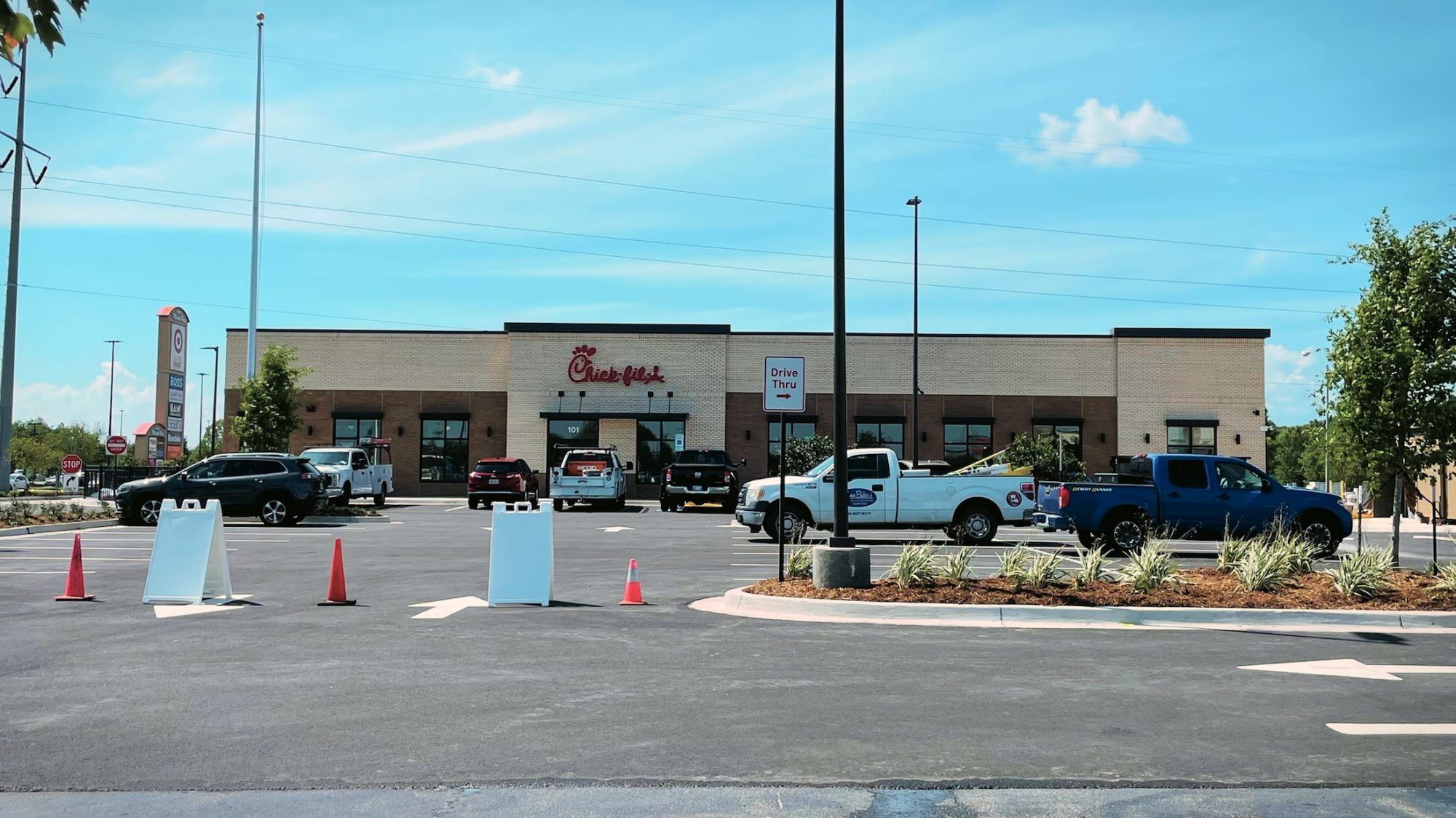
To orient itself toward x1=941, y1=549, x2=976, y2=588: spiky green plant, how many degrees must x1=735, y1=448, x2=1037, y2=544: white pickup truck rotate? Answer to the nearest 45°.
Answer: approximately 90° to its left

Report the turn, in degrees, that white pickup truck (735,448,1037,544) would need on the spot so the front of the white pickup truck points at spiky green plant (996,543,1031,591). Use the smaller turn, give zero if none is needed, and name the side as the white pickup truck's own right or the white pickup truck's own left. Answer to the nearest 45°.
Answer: approximately 90° to the white pickup truck's own left

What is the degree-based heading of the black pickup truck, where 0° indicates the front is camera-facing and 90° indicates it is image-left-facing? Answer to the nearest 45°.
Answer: approximately 180°

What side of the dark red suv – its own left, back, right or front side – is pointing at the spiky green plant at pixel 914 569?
back

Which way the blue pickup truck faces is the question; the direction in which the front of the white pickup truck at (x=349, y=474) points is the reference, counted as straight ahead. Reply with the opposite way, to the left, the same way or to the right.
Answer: to the left

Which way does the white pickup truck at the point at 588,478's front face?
away from the camera

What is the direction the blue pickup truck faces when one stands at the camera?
facing to the right of the viewer

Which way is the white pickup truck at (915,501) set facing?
to the viewer's left

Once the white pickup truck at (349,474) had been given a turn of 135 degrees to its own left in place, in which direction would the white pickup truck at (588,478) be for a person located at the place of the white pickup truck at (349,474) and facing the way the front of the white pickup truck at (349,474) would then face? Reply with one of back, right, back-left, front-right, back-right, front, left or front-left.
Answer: front

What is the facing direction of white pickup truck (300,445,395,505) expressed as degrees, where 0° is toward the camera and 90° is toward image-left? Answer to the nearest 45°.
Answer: approximately 45°

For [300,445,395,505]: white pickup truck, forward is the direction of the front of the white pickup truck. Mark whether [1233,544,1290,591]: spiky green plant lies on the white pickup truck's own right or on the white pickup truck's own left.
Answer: on the white pickup truck's own left

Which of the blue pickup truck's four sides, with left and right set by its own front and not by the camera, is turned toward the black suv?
back

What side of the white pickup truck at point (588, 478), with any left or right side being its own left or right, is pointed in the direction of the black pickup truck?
right

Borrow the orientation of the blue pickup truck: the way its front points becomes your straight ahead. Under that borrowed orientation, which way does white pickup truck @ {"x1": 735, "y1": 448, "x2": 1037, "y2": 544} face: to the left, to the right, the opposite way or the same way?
the opposite way
